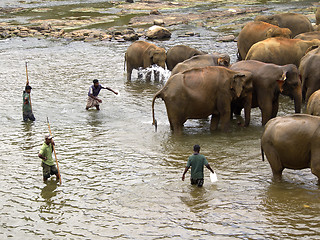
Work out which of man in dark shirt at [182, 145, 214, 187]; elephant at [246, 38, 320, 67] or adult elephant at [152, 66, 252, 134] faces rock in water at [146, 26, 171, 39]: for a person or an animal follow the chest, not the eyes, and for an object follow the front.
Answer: the man in dark shirt

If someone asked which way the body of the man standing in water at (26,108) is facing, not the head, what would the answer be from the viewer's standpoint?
to the viewer's right

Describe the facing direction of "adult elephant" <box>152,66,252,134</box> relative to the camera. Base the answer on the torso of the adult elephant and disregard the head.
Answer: to the viewer's right

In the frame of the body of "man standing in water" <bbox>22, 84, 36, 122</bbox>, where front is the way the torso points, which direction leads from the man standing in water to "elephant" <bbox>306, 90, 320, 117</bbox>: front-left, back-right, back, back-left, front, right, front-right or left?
front-right

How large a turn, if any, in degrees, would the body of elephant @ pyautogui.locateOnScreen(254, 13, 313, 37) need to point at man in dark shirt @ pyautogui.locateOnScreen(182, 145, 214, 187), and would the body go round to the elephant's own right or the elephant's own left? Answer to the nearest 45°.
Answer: approximately 90° to the elephant's own left

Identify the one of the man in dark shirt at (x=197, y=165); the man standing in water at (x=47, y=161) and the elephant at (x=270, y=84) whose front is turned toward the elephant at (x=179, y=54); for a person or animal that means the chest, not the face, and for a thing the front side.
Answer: the man in dark shirt

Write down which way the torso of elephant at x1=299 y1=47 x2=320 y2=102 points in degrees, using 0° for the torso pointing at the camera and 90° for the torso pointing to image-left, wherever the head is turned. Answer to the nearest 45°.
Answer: approximately 270°

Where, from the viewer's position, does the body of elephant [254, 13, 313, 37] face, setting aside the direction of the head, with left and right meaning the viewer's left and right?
facing to the left of the viewer
